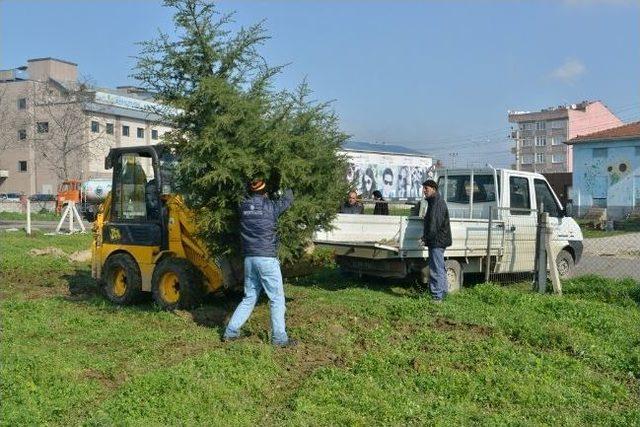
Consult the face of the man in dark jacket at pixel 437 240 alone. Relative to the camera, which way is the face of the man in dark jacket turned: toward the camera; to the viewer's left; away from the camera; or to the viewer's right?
to the viewer's left

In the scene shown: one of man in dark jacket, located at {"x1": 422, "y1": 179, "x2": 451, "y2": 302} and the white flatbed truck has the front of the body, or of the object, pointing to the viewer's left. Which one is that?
the man in dark jacket

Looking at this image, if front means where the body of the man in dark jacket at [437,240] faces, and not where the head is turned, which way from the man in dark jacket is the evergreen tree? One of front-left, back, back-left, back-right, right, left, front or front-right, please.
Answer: front-left

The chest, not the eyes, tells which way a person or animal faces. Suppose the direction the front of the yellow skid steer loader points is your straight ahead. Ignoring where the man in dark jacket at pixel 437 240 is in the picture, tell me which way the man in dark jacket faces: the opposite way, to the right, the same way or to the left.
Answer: the opposite way

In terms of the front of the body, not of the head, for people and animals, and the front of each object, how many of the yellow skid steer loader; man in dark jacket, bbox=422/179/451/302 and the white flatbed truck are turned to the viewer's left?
1

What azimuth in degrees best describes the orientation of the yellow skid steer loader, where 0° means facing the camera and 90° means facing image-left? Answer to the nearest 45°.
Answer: approximately 315°

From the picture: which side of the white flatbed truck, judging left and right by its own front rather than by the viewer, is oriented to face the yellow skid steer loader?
back

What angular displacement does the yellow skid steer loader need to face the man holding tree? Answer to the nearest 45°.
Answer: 0° — it already faces them

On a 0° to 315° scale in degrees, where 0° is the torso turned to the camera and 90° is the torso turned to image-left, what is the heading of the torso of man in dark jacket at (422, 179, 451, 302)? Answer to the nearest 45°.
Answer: approximately 90°

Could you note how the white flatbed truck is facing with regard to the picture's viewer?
facing away from the viewer and to the right of the viewer

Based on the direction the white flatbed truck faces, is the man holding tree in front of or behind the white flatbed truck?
behind

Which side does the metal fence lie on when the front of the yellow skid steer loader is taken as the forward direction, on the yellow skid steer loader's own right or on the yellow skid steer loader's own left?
on the yellow skid steer loader's own left
